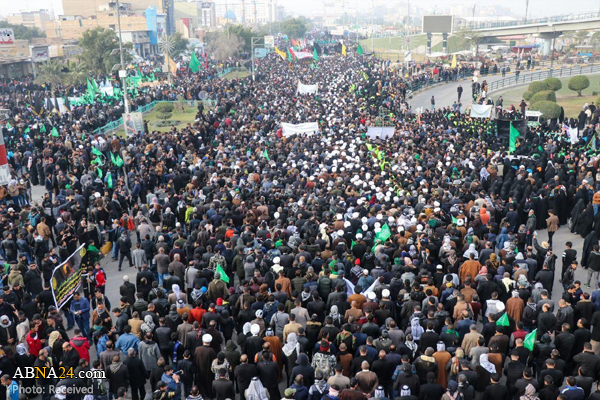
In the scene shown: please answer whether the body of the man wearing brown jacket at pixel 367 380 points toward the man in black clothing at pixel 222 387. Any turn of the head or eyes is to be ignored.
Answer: no

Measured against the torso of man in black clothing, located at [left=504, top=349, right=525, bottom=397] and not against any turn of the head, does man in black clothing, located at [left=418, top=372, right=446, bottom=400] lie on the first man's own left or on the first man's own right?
on the first man's own left

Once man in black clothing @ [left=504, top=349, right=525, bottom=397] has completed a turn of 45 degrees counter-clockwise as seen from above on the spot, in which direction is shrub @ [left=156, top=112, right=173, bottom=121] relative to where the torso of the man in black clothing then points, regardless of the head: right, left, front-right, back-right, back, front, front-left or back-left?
front

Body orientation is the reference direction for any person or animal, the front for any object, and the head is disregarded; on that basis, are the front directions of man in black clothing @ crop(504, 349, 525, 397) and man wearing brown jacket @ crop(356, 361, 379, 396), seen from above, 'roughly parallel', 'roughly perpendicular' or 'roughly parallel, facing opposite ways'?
roughly parallel

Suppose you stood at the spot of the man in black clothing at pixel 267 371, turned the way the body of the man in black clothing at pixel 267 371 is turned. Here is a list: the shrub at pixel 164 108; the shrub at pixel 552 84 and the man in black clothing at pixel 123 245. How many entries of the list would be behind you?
0

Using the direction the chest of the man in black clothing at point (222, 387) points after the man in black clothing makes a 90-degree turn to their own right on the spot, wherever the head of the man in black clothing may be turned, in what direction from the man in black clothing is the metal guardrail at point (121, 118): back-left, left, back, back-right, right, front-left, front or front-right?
left

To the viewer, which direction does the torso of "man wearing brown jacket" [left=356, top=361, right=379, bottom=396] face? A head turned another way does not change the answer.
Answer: away from the camera

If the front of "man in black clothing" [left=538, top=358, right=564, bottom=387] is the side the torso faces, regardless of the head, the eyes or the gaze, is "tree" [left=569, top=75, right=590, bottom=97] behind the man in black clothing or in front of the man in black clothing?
in front

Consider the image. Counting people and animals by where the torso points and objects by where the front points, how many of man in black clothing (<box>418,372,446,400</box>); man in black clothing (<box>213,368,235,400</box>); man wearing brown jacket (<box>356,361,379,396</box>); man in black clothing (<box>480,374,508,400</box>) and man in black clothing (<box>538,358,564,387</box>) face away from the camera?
5

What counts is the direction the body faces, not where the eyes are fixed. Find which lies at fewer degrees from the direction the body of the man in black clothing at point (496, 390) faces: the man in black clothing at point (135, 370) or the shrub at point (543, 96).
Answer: the shrub

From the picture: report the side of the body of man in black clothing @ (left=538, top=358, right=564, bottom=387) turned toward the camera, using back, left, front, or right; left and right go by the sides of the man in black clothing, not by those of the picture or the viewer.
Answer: back

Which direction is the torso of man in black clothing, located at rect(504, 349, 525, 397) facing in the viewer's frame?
away from the camera
